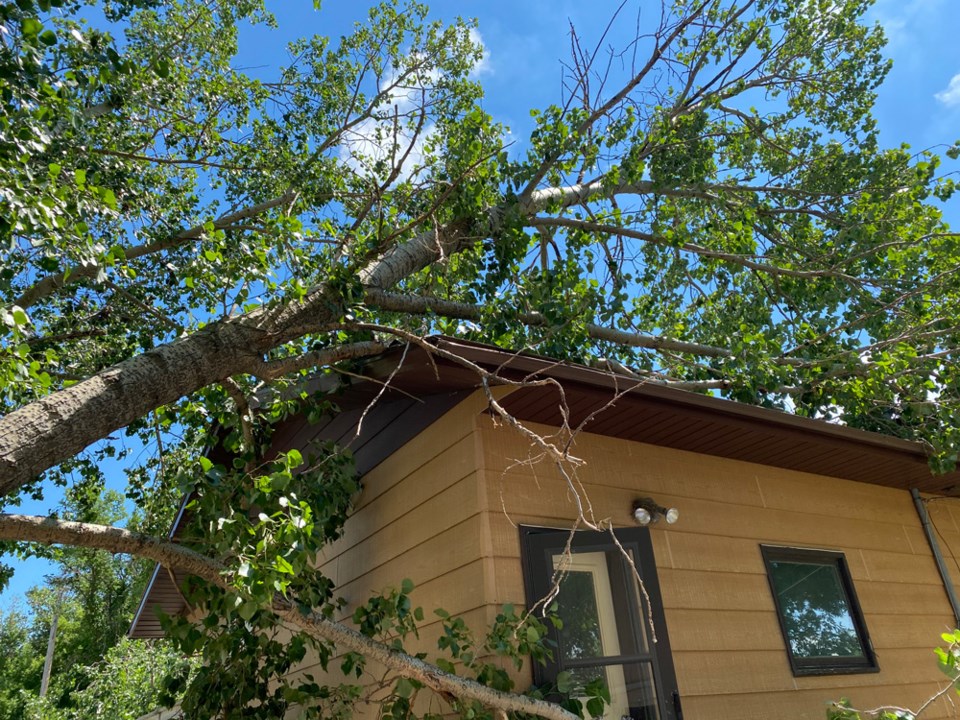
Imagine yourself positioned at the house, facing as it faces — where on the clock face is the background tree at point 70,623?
The background tree is roughly at 6 o'clock from the house.

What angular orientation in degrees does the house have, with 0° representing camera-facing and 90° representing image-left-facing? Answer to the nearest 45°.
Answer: approximately 315°
